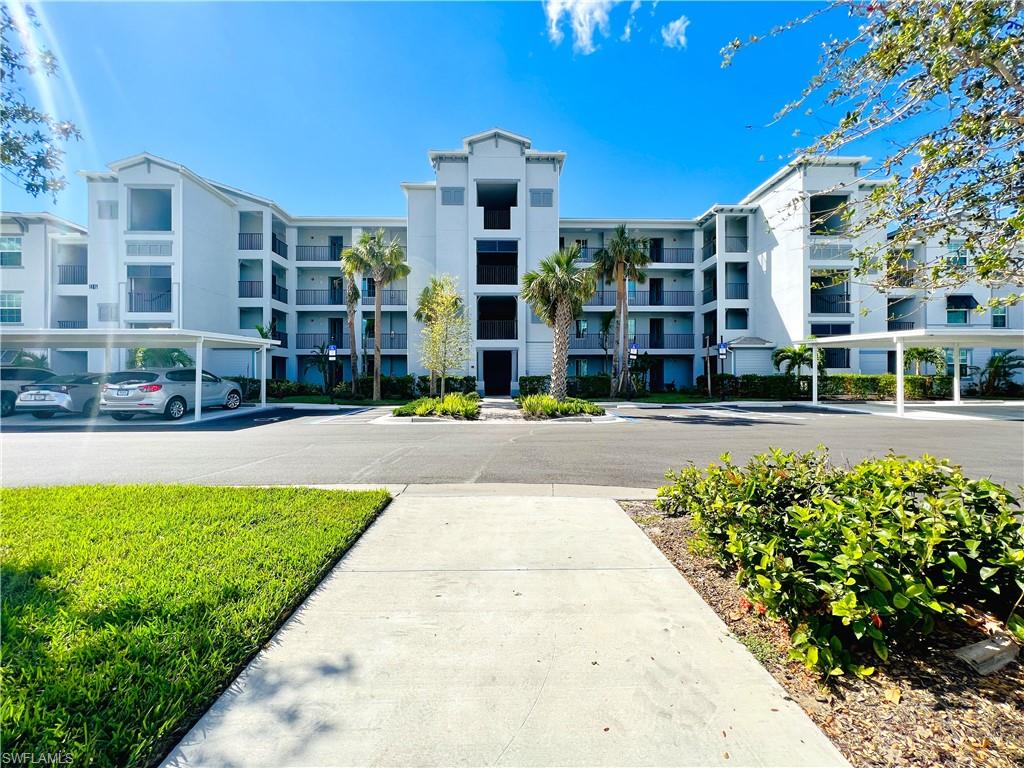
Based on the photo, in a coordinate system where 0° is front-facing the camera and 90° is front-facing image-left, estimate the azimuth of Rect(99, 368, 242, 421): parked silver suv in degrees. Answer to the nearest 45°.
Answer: approximately 225°

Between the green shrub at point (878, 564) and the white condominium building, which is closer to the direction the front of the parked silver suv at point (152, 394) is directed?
the white condominium building

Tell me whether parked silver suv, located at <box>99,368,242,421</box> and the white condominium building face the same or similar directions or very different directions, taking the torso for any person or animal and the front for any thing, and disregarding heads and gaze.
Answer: very different directions

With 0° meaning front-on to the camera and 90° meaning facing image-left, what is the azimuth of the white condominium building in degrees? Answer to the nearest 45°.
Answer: approximately 0°

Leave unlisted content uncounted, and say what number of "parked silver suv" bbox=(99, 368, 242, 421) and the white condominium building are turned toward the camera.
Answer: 1

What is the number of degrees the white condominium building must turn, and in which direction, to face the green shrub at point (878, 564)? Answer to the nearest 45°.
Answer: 0° — it already faces it

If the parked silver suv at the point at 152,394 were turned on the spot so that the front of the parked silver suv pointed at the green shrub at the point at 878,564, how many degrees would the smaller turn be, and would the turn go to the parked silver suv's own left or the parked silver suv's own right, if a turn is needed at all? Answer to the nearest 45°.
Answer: approximately 135° to the parked silver suv's own right
